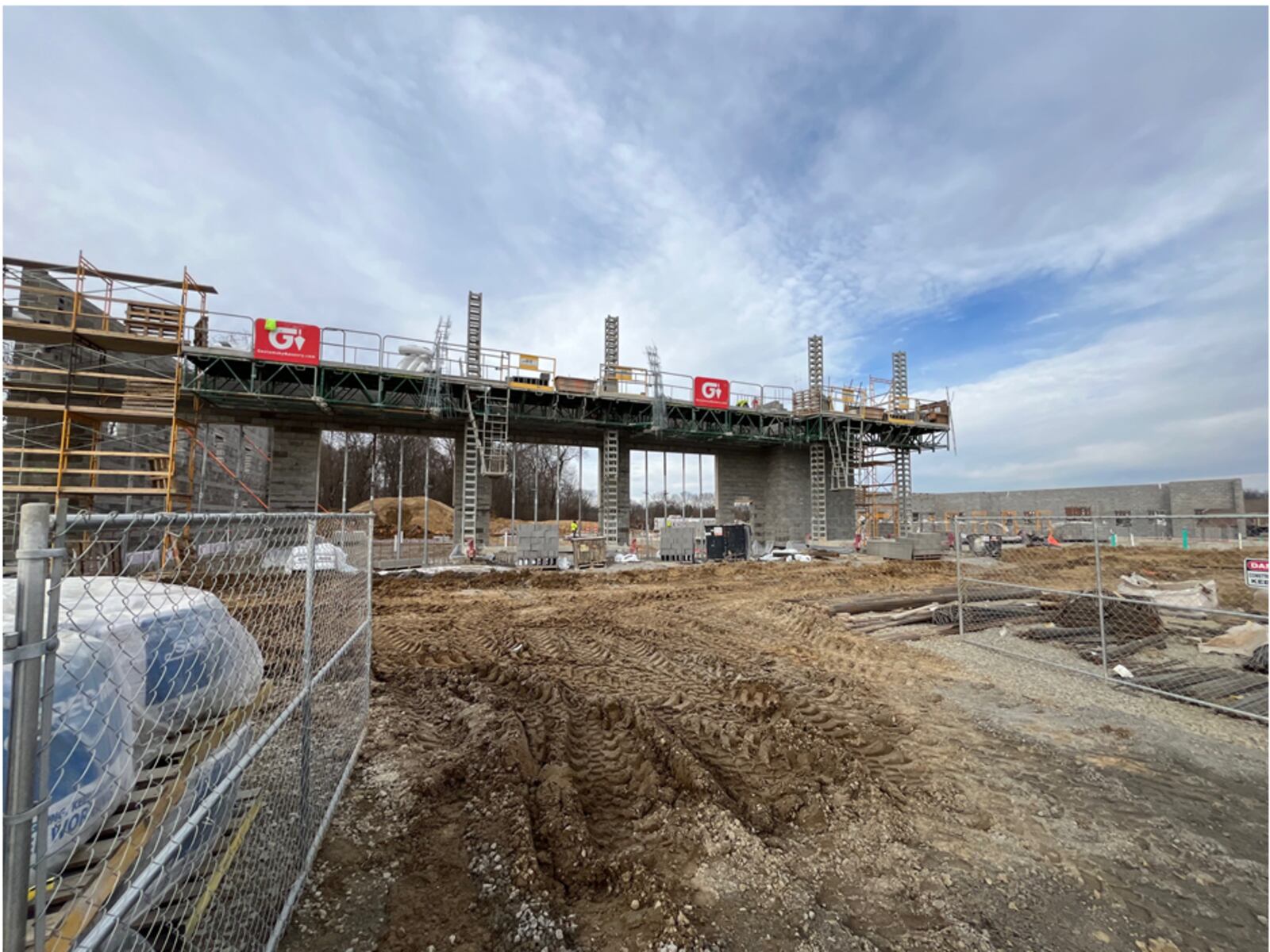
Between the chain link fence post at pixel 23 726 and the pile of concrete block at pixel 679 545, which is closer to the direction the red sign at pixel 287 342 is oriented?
the chain link fence post

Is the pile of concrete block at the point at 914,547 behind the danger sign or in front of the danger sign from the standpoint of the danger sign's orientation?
behind

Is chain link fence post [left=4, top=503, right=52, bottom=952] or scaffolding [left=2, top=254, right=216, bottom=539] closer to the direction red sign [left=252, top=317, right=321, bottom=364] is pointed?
the chain link fence post

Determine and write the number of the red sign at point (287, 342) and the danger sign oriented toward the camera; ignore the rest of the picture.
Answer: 2

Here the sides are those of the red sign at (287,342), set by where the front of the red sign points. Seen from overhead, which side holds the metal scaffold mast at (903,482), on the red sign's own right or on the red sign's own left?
on the red sign's own left

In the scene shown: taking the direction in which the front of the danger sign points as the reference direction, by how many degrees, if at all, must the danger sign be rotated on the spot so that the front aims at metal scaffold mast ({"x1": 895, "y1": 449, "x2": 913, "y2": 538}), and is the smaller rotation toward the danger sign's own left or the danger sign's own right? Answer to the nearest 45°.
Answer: approximately 135° to the danger sign's own right

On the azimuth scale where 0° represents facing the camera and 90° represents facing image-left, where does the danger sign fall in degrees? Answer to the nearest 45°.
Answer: approximately 0°

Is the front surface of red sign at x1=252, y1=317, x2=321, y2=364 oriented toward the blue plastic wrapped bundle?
yes

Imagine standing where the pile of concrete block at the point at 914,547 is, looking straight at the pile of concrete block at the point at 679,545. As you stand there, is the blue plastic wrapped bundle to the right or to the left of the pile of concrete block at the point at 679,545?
left

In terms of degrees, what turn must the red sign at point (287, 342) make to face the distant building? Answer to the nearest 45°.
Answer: approximately 90° to its left

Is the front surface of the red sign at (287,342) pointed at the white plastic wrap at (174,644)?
yes
